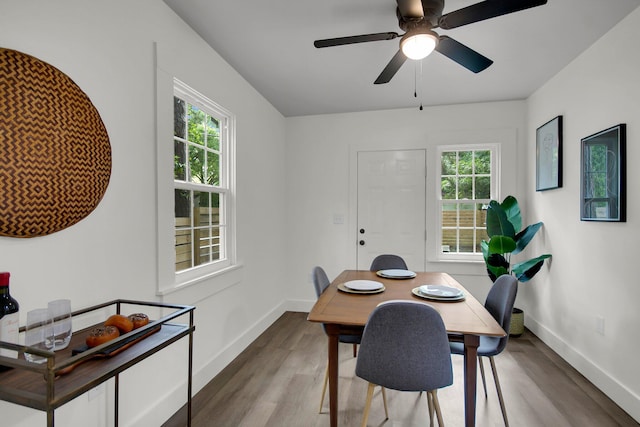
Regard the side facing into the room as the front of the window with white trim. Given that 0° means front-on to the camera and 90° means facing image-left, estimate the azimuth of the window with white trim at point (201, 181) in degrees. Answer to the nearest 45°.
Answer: approximately 315°

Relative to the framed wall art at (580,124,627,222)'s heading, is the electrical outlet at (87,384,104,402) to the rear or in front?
in front

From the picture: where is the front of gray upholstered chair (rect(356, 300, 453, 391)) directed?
away from the camera

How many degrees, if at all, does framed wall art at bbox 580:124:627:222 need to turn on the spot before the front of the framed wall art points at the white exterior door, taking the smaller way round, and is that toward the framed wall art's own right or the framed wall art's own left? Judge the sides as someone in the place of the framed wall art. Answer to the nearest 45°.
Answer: approximately 45° to the framed wall art's own right

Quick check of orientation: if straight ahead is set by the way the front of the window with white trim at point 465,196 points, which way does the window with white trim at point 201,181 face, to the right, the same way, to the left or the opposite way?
to the left

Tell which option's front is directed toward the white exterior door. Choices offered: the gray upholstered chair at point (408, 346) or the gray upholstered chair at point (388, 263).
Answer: the gray upholstered chair at point (408, 346)

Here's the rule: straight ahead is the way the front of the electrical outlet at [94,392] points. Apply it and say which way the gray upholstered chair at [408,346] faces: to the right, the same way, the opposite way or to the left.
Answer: to the left

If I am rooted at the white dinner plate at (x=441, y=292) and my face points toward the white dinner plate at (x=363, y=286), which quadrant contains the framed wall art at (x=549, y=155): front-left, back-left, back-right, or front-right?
back-right

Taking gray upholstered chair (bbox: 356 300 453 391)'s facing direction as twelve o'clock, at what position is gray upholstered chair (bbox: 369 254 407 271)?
gray upholstered chair (bbox: 369 254 407 271) is roughly at 12 o'clock from gray upholstered chair (bbox: 356 300 453 391).

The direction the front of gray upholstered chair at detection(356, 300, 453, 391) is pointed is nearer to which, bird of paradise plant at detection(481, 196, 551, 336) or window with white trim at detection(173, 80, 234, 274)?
the bird of paradise plant

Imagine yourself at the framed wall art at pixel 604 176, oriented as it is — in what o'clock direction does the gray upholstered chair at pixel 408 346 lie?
The gray upholstered chair is roughly at 11 o'clock from the framed wall art.

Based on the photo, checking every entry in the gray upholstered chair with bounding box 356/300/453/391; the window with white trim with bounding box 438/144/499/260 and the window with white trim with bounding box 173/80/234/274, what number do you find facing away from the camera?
1
